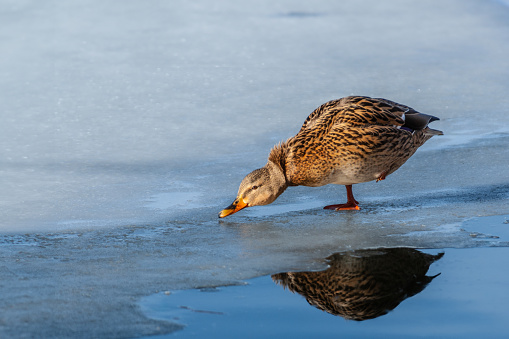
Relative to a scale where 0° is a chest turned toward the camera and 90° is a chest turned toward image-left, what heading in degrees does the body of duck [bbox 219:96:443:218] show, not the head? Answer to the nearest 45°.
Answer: approximately 90°
